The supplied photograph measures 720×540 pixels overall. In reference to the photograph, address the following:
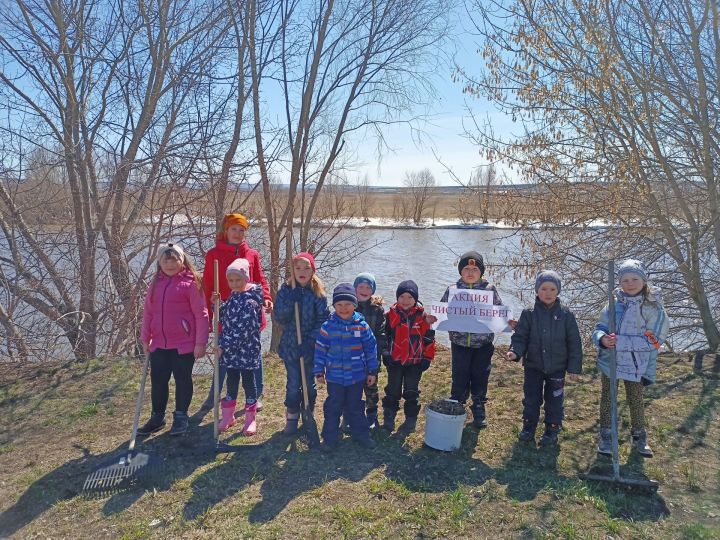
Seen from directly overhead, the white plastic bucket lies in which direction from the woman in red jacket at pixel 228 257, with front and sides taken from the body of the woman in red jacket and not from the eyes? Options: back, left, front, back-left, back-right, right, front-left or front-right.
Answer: front-left

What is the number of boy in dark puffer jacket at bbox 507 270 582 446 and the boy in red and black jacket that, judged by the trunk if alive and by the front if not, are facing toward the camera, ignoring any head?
2

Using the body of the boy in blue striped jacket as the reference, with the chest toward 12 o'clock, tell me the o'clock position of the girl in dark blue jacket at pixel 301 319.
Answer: The girl in dark blue jacket is roughly at 4 o'clock from the boy in blue striped jacket.

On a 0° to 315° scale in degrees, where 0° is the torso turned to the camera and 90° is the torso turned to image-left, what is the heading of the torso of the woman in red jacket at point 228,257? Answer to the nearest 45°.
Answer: approximately 0°

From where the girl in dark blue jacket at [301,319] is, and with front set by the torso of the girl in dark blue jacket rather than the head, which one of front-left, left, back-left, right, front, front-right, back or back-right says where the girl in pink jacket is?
right

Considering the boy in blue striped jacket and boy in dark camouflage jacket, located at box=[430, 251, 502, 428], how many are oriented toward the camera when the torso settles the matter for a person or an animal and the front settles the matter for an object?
2

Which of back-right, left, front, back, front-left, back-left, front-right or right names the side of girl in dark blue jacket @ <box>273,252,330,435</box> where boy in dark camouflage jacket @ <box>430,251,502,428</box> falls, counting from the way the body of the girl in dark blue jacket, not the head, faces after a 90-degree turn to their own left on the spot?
front

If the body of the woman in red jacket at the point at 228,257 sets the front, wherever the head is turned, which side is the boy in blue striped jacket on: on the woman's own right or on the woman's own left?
on the woman's own left
